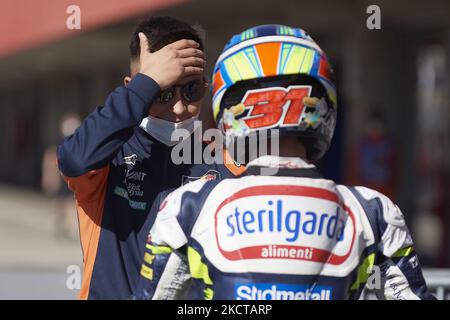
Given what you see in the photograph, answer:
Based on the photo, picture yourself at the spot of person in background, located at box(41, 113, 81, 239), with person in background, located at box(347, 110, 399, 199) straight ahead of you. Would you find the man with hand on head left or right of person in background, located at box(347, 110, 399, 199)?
right

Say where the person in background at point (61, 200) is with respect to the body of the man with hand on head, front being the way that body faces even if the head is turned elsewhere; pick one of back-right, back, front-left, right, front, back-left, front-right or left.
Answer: back-left

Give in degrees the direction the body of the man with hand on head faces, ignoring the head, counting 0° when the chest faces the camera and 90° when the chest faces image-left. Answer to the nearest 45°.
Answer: approximately 315°
